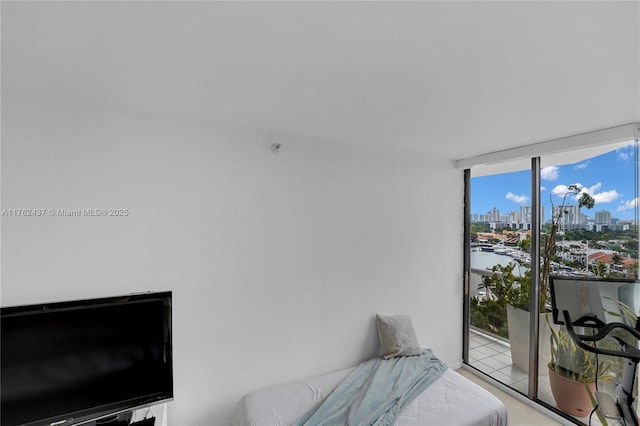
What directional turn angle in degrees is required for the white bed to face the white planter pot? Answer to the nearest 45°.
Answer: approximately 135° to its left

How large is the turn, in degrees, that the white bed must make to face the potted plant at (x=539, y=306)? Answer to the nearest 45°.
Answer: approximately 135° to its left

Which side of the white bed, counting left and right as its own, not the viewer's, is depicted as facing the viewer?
front

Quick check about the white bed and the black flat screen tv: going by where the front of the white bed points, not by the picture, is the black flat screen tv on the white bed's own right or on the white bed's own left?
on the white bed's own right

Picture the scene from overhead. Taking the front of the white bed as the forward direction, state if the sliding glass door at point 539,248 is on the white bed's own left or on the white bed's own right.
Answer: on the white bed's own left

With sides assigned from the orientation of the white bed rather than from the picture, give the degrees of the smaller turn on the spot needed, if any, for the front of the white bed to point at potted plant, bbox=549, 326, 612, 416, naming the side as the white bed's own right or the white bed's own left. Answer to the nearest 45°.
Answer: approximately 135° to the white bed's own left

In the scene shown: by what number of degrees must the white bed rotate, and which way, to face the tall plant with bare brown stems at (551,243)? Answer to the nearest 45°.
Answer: approximately 135° to its left
